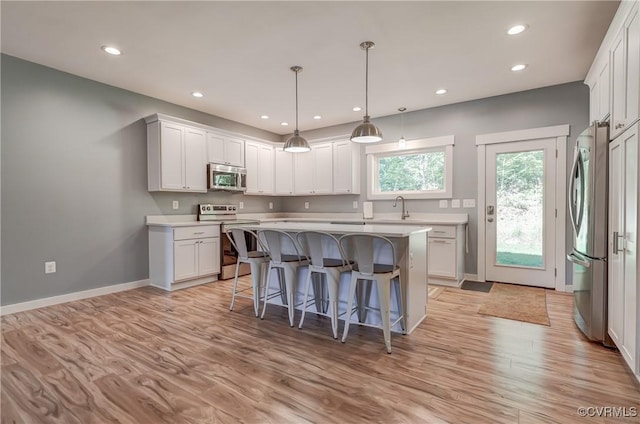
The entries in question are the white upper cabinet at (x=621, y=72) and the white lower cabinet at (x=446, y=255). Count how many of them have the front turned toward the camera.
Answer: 1

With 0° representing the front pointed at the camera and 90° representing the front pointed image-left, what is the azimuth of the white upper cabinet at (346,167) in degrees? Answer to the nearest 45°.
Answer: approximately 45°

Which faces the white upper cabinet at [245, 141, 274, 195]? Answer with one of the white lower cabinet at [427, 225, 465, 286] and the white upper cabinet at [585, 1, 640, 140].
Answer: the white upper cabinet at [585, 1, 640, 140]

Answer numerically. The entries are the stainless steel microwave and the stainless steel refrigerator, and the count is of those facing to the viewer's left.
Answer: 1

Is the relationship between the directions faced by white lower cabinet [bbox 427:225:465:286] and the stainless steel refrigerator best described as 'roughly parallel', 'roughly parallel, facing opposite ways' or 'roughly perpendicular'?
roughly perpendicular

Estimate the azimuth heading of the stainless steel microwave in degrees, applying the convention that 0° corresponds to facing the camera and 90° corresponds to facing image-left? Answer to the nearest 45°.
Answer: approximately 315°

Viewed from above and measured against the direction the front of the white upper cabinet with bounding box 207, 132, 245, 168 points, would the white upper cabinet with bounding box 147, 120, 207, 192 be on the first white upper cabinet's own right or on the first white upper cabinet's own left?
on the first white upper cabinet's own right
